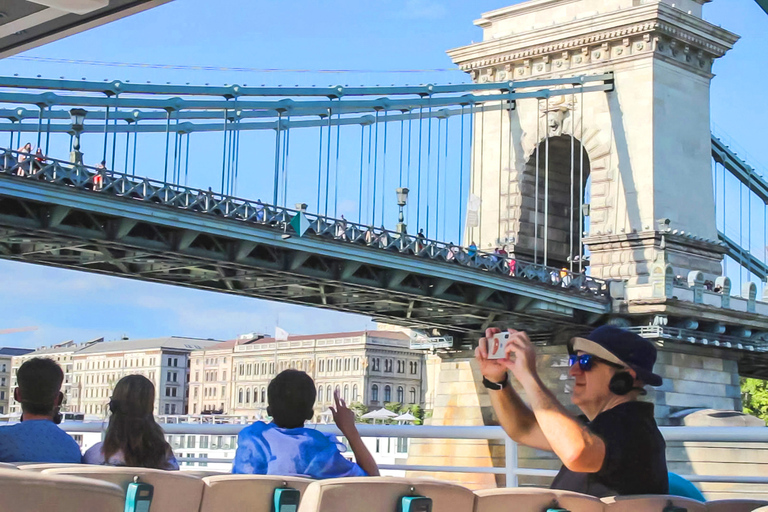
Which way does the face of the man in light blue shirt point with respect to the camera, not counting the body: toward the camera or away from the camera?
away from the camera

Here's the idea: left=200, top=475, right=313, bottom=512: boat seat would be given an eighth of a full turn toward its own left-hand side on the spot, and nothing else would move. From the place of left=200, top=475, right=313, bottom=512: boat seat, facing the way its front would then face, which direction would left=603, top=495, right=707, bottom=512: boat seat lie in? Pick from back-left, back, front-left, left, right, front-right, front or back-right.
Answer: back-right

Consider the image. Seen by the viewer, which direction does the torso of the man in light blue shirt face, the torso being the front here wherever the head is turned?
away from the camera

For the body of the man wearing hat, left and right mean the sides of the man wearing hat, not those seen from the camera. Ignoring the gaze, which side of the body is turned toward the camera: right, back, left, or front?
left

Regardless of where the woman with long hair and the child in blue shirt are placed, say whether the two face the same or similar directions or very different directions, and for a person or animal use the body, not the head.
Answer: same or similar directions

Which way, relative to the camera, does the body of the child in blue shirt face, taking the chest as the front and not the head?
away from the camera

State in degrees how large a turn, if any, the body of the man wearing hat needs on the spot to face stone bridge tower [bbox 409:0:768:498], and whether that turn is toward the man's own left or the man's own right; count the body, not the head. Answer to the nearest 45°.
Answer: approximately 90° to the man's own right

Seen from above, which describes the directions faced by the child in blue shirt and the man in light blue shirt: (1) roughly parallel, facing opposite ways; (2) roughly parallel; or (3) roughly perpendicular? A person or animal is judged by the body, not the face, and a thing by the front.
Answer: roughly parallel

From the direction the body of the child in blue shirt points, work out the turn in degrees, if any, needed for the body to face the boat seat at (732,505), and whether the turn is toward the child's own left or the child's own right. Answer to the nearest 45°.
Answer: approximately 135° to the child's own right

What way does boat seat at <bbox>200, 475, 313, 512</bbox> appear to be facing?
away from the camera

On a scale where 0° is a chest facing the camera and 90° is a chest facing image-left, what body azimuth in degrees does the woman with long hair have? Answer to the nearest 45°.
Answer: approximately 180°

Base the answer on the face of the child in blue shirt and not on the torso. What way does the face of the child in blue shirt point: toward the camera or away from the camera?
away from the camera

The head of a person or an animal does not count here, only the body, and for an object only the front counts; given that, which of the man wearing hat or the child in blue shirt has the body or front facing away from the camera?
the child in blue shirt

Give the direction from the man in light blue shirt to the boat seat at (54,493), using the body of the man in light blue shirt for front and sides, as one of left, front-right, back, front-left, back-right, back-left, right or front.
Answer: back

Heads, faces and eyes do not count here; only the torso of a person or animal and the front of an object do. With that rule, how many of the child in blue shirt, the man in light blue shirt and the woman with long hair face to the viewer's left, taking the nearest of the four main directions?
0

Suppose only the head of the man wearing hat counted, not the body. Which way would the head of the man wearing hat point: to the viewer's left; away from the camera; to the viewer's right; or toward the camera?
to the viewer's left

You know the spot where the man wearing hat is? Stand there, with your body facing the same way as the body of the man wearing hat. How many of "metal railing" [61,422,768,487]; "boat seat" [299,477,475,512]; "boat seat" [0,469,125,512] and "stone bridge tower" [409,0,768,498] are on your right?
2

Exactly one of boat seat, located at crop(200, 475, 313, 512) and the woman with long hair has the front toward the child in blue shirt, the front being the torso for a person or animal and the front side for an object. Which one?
the boat seat
